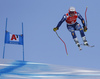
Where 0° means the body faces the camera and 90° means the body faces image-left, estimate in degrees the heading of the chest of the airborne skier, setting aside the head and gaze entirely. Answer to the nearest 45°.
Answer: approximately 0°
